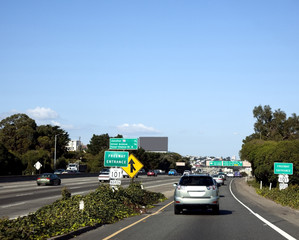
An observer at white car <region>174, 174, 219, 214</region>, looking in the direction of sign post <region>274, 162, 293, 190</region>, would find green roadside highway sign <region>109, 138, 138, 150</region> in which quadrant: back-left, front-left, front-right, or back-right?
front-left

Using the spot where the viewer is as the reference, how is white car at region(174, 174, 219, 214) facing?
facing away from the viewer

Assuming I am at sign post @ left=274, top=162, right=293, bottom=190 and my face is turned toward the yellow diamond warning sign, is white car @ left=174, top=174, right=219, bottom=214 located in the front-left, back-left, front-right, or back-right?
front-left

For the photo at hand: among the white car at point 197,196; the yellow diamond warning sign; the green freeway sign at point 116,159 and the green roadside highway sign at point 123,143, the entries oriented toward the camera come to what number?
3

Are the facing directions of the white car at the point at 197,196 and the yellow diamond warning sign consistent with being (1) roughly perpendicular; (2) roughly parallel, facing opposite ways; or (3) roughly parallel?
roughly parallel, facing opposite ways

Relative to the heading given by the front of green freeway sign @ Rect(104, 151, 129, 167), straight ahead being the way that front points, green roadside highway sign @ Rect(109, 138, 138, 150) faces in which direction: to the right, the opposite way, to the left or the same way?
the same way

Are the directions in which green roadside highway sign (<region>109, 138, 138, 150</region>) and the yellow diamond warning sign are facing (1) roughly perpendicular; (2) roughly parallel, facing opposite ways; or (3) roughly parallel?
roughly parallel

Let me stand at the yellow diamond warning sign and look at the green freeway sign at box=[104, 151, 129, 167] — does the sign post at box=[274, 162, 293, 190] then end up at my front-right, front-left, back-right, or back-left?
back-left

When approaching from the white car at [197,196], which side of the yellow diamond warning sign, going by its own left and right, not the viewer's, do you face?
front

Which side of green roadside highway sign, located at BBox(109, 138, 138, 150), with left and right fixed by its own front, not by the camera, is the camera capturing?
front

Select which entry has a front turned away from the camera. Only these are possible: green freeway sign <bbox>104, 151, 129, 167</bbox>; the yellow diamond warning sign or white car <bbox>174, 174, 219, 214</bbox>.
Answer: the white car

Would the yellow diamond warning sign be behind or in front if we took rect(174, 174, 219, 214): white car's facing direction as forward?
in front

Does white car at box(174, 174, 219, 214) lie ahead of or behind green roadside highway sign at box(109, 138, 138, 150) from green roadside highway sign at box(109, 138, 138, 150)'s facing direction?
ahead
